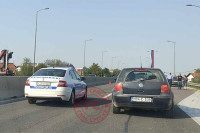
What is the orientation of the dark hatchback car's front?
away from the camera

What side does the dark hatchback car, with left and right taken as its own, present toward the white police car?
left

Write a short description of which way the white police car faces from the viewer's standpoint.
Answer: facing away from the viewer and to the right of the viewer

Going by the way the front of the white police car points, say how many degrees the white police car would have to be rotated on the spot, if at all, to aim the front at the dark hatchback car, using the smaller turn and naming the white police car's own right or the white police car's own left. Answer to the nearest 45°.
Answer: approximately 90° to the white police car's own right

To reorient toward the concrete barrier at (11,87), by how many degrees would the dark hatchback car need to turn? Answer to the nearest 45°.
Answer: approximately 45° to its left
